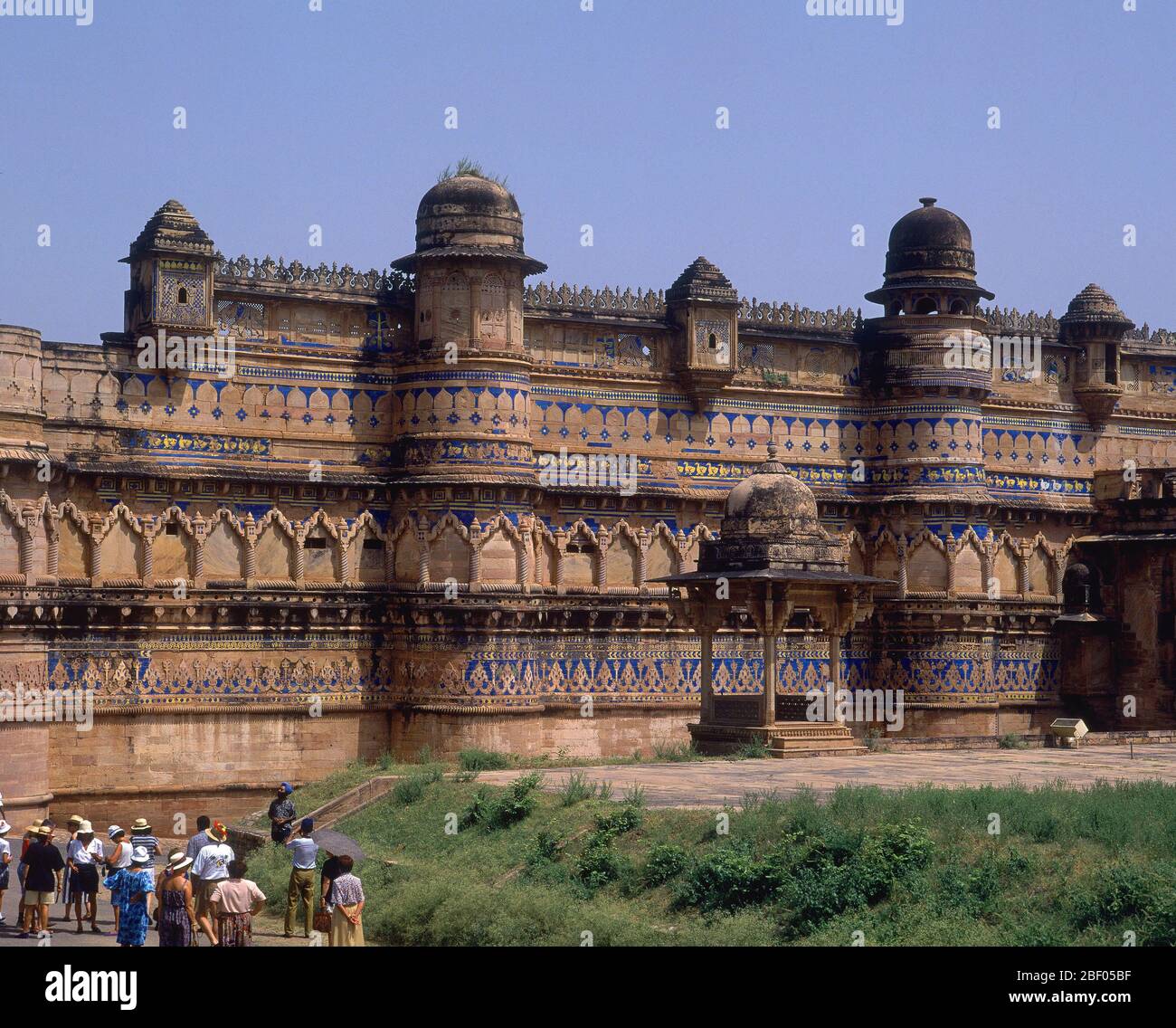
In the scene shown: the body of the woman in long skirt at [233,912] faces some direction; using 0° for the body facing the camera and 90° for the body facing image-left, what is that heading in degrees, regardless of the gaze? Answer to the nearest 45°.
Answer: approximately 180°

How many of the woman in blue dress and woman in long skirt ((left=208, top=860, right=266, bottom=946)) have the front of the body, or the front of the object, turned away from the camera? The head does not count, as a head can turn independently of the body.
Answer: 2

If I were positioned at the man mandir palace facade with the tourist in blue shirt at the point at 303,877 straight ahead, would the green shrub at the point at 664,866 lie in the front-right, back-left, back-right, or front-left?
front-left

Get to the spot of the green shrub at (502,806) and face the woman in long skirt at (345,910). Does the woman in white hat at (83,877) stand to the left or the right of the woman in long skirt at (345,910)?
right

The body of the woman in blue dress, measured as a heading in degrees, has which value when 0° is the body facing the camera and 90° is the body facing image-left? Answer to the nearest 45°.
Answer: approximately 180°

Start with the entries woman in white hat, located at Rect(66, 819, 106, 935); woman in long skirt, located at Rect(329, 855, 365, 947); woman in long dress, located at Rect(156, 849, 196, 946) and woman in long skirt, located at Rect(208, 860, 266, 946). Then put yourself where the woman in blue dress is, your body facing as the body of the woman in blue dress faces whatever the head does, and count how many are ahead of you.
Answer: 1

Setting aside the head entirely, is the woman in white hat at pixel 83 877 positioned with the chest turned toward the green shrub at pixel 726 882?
no

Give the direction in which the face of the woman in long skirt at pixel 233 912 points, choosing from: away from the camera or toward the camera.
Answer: away from the camera

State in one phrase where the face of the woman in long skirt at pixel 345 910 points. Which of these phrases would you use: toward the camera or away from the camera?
away from the camera

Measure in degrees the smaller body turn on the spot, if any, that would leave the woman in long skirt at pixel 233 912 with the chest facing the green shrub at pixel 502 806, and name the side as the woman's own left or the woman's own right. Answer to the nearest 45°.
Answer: approximately 45° to the woman's own right

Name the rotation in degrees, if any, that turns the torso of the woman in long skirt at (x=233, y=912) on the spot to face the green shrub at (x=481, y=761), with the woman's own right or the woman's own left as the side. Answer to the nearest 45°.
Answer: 0° — they already face it

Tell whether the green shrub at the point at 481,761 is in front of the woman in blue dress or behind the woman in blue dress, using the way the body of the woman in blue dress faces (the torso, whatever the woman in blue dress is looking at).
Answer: in front

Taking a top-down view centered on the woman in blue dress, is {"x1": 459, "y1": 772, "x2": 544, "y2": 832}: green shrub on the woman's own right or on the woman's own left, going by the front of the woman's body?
on the woman's own right
